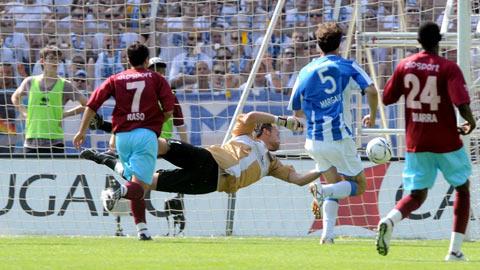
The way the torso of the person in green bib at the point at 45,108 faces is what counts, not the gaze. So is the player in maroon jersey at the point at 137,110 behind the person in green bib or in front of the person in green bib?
in front

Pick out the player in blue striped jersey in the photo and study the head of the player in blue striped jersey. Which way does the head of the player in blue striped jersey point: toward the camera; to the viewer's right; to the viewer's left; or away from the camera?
away from the camera

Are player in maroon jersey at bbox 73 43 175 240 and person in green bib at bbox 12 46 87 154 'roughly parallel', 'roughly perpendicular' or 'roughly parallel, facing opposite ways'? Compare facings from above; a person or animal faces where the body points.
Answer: roughly parallel, facing opposite ways

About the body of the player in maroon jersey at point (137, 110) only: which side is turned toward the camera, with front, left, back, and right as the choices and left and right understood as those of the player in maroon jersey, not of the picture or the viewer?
back

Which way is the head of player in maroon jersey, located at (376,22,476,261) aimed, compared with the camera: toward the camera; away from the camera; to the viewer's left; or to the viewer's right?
away from the camera

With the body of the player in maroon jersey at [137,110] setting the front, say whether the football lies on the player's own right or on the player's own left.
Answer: on the player's own right

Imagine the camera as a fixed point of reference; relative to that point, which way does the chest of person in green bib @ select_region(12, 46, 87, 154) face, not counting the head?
toward the camera

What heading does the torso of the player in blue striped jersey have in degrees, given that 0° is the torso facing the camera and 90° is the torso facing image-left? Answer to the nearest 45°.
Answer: approximately 225°

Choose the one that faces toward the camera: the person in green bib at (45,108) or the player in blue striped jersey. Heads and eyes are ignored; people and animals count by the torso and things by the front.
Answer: the person in green bib

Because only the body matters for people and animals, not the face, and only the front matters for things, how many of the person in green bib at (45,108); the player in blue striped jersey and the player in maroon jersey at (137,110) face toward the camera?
1

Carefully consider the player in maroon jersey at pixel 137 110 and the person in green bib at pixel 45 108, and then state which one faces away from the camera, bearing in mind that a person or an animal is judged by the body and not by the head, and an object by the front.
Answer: the player in maroon jersey

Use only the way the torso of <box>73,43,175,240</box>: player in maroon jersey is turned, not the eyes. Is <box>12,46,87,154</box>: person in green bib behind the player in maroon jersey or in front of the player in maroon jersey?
in front

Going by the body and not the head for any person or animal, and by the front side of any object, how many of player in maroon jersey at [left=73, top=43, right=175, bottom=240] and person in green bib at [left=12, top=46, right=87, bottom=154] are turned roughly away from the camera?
1

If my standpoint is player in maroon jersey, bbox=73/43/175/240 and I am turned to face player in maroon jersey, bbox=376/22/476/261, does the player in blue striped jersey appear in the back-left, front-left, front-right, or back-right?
front-left

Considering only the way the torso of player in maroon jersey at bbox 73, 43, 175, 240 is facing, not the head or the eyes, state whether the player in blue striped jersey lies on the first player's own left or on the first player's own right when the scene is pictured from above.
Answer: on the first player's own right
